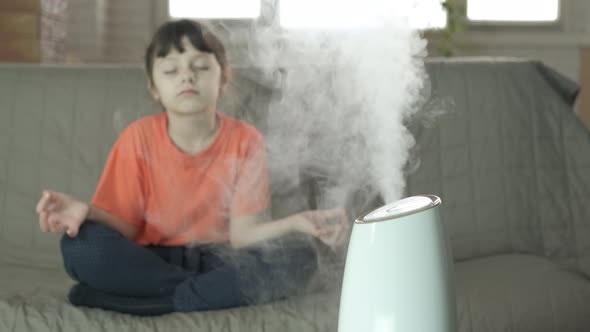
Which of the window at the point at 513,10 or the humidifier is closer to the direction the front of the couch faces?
the humidifier

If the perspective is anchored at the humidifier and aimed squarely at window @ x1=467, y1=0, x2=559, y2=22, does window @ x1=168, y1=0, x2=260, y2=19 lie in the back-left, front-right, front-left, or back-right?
front-left

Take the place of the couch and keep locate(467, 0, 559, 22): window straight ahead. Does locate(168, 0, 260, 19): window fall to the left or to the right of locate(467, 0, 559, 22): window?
left

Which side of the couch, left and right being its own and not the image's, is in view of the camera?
front

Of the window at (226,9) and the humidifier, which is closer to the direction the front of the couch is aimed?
the humidifier

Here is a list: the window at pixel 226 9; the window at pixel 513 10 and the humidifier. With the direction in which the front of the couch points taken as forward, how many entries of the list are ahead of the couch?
1

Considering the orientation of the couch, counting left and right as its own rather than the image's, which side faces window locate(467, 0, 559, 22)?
back

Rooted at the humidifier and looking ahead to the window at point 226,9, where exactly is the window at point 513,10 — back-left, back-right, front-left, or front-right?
front-right

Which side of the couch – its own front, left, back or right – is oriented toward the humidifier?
front

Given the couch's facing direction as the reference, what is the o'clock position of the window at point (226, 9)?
The window is roughly at 5 o'clock from the couch.
